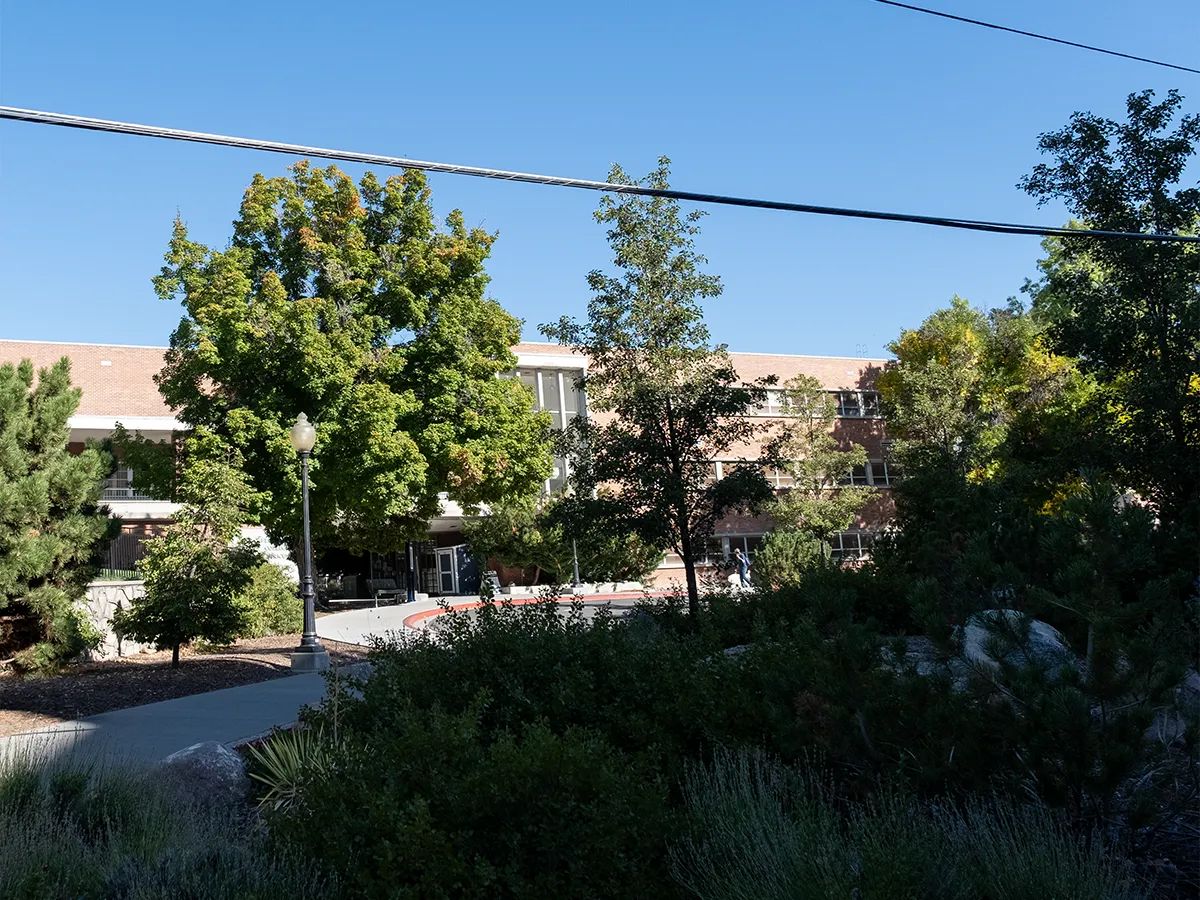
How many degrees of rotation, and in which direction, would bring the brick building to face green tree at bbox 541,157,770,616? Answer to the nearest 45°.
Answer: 0° — it already faces it

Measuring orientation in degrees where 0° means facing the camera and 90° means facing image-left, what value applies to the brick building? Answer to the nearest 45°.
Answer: approximately 0°
